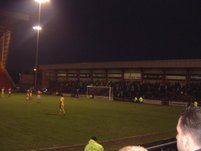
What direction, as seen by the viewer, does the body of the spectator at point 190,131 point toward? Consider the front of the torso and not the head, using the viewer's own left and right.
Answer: facing away from the viewer and to the left of the viewer
